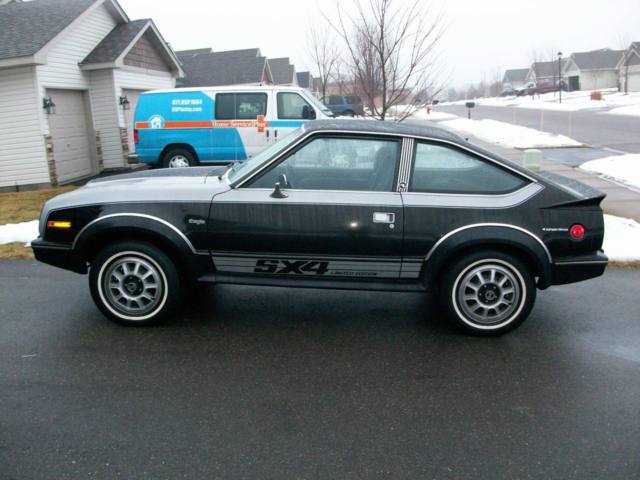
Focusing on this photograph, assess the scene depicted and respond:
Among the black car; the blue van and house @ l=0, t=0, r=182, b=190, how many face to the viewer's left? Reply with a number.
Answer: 1

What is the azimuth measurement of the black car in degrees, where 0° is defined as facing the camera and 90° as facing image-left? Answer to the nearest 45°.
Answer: approximately 90°

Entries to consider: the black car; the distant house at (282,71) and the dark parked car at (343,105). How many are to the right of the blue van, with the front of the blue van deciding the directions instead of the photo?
1

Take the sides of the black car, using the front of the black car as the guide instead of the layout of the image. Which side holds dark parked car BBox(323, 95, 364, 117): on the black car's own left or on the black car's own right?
on the black car's own right

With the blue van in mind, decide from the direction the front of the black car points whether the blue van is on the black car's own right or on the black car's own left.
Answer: on the black car's own right

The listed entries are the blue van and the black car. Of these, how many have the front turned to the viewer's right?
1

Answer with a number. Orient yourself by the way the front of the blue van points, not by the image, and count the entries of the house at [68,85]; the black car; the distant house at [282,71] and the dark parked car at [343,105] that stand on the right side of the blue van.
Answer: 1

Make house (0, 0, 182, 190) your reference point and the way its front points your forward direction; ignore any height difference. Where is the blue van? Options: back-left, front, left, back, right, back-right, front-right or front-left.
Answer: front

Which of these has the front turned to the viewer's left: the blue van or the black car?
the black car

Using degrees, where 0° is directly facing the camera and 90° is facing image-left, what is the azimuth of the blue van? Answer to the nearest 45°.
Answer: approximately 270°

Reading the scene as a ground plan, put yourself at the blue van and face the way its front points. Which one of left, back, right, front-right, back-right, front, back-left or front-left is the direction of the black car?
right

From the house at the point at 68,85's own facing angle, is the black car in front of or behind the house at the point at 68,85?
in front

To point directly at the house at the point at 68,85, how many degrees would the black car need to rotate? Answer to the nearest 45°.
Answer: approximately 45° to its right

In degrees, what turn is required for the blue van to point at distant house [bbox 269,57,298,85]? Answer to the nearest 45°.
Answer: approximately 90° to its left

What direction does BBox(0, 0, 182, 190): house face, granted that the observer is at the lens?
facing the viewer and to the right of the viewer

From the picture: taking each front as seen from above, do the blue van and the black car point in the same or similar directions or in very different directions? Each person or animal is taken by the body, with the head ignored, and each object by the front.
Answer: very different directions
